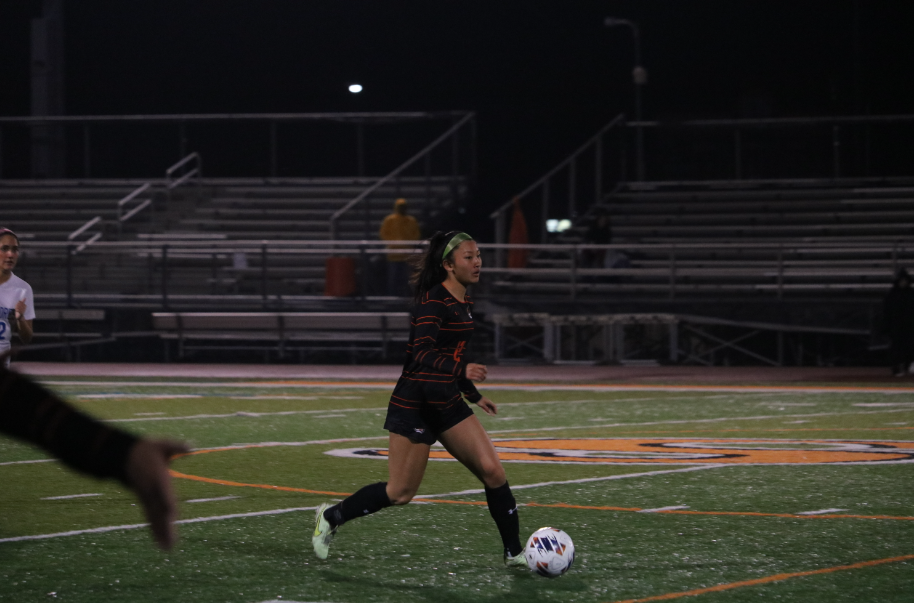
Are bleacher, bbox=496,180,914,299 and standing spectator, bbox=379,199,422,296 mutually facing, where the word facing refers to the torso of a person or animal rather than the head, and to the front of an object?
no

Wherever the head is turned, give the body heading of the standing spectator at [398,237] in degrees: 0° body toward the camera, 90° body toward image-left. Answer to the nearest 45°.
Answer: approximately 0°

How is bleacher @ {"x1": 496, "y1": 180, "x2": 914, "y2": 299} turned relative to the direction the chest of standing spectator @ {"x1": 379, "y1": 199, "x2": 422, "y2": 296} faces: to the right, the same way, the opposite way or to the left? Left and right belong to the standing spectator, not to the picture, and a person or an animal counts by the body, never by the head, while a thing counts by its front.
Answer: the same way

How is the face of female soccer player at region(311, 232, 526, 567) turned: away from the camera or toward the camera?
toward the camera

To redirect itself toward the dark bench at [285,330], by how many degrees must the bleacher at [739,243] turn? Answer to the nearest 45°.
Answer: approximately 90° to its right

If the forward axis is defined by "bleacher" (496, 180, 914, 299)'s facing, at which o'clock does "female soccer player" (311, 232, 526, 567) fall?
The female soccer player is roughly at 12 o'clock from the bleacher.

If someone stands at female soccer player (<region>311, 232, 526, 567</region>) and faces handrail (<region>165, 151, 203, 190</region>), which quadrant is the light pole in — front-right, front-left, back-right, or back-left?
front-right

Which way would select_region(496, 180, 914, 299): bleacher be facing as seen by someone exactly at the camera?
facing the viewer

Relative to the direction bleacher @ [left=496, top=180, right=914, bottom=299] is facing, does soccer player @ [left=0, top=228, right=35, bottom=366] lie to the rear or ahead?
ahead

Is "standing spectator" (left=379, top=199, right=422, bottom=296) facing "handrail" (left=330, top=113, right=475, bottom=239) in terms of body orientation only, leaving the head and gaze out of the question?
no

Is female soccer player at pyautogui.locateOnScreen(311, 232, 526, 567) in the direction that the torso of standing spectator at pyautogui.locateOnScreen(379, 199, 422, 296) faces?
yes

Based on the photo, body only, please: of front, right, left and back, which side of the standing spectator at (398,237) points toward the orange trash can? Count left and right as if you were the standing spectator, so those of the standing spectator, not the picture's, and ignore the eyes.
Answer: right

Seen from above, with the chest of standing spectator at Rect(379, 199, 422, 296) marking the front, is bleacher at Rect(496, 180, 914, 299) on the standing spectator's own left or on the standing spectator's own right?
on the standing spectator's own left

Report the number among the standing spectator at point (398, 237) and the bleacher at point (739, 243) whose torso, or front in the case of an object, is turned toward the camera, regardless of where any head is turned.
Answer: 2
